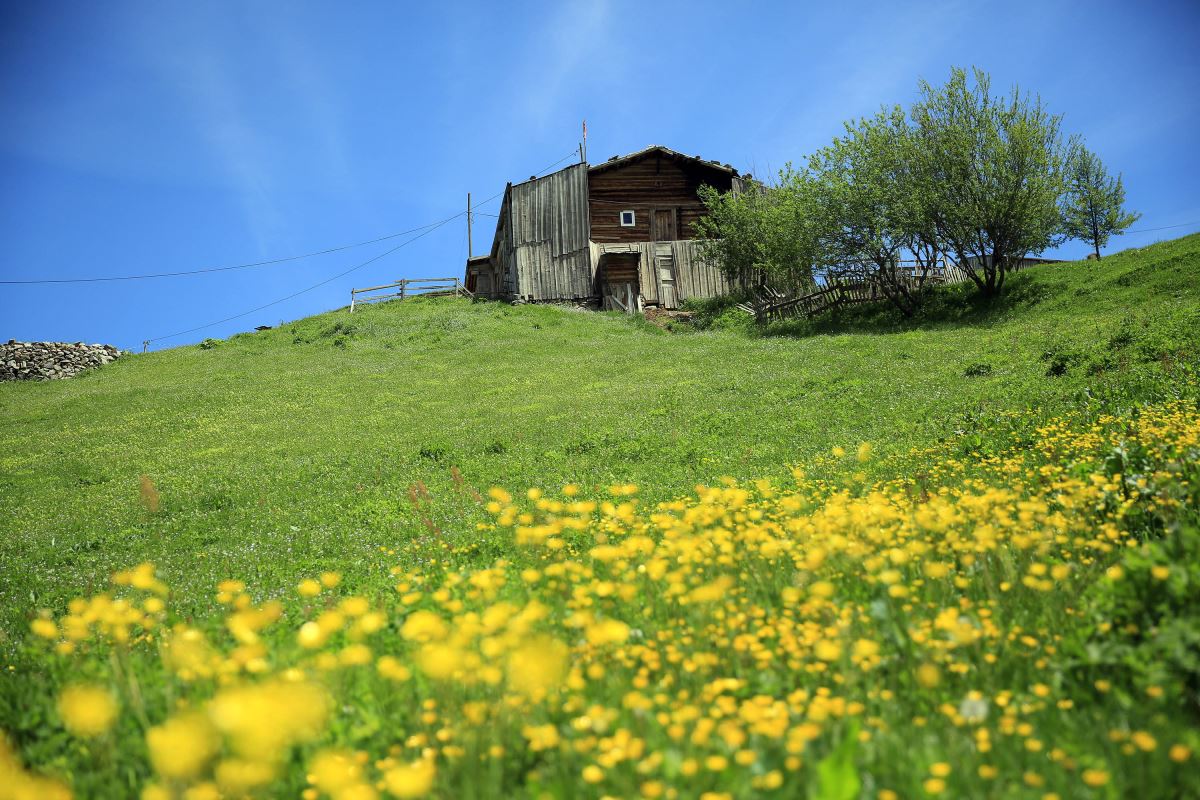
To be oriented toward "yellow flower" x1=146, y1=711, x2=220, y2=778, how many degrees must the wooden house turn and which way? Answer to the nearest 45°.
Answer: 0° — it already faces it

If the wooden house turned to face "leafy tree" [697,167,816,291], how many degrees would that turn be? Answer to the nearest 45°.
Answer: approximately 45° to its left

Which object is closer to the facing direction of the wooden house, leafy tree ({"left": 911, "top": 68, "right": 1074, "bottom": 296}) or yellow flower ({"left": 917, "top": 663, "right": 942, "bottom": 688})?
the yellow flower

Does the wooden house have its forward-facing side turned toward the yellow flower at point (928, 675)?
yes

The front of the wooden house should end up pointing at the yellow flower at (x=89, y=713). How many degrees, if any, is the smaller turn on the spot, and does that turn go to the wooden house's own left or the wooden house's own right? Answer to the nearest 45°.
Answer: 0° — it already faces it

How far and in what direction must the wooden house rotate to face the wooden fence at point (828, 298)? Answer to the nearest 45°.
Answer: approximately 45° to its left

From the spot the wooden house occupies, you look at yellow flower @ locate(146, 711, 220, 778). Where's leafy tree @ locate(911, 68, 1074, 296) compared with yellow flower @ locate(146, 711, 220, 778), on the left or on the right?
left

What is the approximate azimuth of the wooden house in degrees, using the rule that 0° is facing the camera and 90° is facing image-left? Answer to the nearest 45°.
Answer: approximately 0°

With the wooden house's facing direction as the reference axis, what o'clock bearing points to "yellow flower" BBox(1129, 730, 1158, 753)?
The yellow flower is roughly at 12 o'clock from the wooden house.
